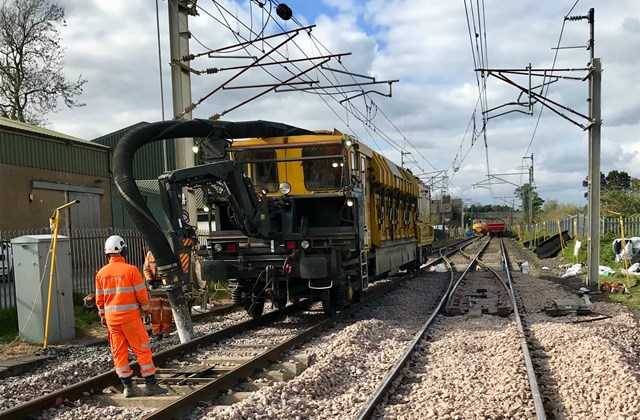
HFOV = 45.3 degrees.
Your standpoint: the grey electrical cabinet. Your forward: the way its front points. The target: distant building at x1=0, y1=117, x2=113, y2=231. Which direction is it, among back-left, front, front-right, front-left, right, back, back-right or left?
back-left

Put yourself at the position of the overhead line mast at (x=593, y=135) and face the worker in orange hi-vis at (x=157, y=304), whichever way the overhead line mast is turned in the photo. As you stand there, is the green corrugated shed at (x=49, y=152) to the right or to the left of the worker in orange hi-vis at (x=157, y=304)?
right

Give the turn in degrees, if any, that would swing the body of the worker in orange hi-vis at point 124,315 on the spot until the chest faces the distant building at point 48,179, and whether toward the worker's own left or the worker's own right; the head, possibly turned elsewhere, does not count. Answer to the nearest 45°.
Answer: approximately 45° to the worker's own left

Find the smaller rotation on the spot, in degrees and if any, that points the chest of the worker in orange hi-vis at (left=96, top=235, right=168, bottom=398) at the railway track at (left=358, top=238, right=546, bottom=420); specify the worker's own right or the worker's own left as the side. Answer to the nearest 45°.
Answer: approximately 45° to the worker's own right

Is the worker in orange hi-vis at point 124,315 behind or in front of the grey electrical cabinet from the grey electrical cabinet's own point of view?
in front

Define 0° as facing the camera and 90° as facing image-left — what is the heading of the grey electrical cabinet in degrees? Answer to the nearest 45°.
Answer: approximately 315°

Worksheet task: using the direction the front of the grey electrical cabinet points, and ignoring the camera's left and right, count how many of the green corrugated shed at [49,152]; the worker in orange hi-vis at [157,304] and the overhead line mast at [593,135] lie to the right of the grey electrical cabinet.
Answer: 0

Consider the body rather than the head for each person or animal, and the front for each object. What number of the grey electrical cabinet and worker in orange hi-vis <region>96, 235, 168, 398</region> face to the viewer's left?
0

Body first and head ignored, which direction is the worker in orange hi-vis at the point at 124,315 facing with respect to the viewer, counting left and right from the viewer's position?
facing away from the viewer and to the right of the viewer

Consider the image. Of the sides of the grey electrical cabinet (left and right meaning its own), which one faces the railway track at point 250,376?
front
